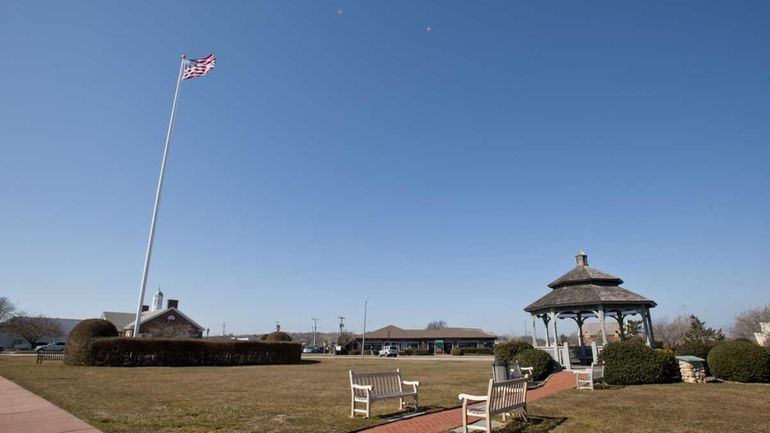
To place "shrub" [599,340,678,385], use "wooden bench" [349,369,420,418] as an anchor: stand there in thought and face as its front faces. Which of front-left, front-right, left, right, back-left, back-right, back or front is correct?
left

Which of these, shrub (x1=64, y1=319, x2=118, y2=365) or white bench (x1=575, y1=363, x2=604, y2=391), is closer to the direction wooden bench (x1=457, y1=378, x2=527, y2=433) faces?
the shrub

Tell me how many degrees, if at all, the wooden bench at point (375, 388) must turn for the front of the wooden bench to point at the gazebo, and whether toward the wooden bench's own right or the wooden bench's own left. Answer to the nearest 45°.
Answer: approximately 90° to the wooden bench's own left

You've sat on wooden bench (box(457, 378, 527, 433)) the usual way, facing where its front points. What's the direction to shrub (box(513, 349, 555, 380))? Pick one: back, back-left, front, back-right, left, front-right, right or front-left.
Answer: front-right

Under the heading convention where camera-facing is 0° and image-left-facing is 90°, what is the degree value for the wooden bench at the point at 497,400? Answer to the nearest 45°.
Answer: approximately 135°

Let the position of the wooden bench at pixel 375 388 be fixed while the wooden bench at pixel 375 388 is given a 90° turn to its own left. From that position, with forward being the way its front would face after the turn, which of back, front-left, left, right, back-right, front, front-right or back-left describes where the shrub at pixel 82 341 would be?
left

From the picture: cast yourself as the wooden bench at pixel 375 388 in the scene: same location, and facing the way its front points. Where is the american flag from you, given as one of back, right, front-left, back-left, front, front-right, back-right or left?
back

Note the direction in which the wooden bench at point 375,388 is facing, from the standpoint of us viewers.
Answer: facing the viewer and to the right of the viewer

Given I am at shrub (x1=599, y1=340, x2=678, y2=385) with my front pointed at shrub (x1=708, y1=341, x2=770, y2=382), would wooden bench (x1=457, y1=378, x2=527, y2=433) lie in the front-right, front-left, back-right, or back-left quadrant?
back-right

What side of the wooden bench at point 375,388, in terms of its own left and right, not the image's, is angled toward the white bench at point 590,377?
left

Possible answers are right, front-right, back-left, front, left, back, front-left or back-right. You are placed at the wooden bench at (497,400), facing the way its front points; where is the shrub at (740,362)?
right

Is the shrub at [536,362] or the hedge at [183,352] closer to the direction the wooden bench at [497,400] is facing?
the hedge
